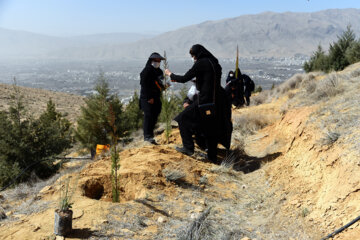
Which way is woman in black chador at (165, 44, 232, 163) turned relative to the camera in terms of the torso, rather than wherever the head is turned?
to the viewer's left

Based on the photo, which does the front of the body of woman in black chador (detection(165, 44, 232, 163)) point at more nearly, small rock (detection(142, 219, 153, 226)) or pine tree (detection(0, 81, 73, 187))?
the pine tree

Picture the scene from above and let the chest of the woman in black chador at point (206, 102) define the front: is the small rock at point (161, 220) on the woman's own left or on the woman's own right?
on the woman's own left

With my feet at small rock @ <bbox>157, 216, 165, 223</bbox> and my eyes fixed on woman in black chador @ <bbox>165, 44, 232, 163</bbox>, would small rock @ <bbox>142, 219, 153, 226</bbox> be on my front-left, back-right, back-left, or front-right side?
back-left

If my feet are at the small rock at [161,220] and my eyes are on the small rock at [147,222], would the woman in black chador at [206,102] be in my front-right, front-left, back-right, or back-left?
back-right

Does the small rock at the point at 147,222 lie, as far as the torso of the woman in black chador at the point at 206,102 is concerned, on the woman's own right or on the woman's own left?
on the woman's own left

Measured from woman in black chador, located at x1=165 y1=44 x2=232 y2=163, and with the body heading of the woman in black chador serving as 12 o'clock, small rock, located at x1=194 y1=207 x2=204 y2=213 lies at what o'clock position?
The small rock is roughly at 9 o'clock from the woman in black chador.
